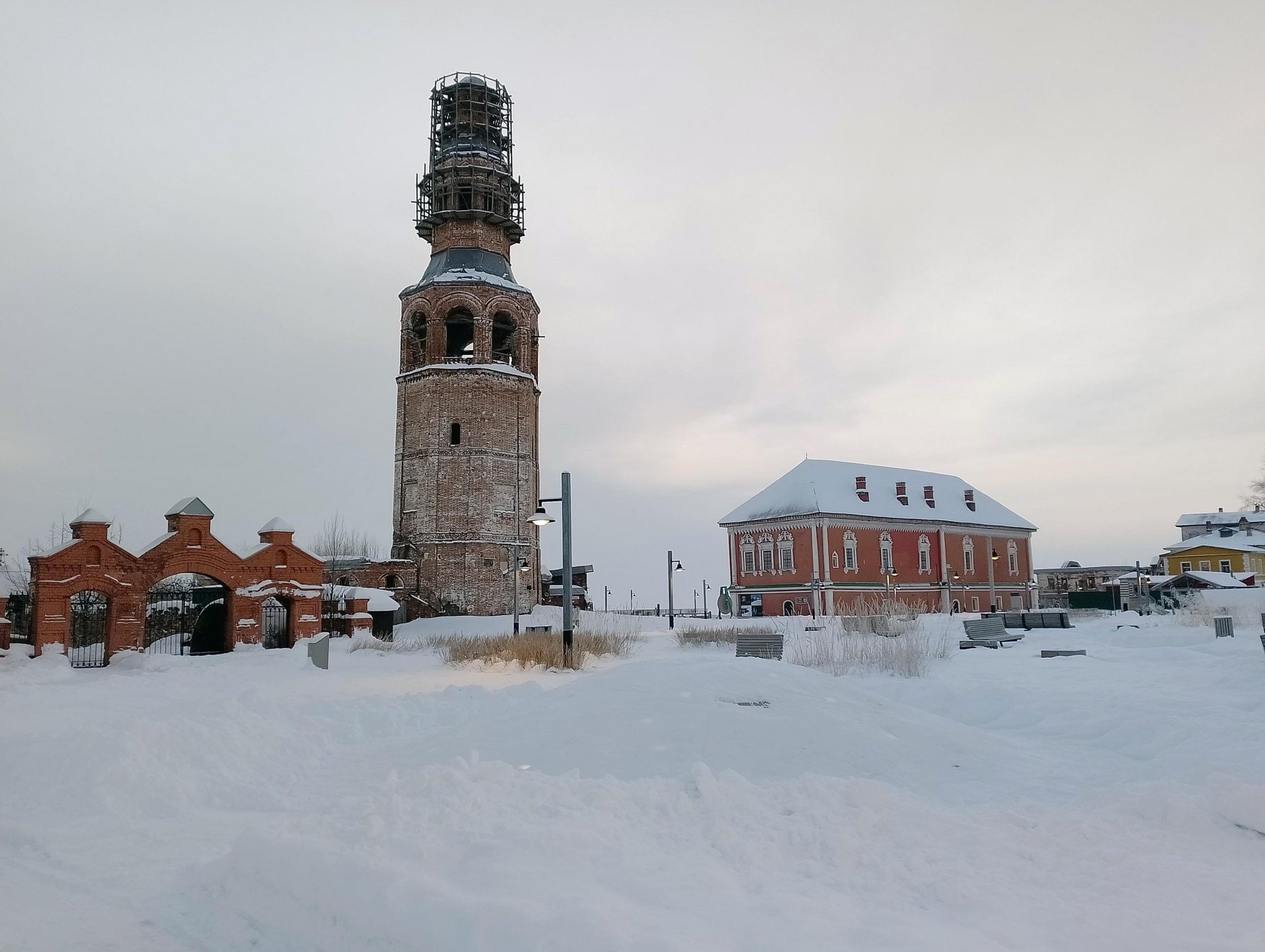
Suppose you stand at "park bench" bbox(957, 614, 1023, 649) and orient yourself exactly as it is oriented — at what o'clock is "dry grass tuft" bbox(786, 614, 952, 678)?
The dry grass tuft is roughly at 2 o'clock from the park bench.

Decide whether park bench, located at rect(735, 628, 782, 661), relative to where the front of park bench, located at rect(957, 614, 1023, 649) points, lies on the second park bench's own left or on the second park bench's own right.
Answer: on the second park bench's own right

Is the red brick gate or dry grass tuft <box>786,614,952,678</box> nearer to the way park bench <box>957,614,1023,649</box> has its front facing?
the dry grass tuft

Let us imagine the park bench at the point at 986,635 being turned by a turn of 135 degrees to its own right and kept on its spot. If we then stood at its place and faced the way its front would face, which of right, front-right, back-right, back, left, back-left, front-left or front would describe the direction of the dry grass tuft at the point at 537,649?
front-left

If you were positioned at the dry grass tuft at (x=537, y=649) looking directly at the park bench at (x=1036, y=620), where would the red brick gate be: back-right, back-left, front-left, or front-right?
back-left

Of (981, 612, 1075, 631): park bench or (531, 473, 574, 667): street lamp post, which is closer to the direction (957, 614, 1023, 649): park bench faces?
the street lamp post

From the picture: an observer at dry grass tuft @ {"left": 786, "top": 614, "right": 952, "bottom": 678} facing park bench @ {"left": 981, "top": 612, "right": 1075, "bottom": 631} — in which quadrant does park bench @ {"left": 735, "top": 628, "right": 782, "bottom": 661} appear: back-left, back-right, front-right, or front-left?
back-left

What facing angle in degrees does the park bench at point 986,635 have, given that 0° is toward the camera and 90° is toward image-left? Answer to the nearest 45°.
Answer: approximately 315°

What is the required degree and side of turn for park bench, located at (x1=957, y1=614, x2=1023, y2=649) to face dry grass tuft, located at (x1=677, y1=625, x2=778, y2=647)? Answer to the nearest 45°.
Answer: approximately 135° to its right

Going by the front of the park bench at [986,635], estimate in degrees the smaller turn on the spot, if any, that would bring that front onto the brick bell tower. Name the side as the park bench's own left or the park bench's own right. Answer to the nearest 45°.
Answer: approximately 135° to the park bench's own right

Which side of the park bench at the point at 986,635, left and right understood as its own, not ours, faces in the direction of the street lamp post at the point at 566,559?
right

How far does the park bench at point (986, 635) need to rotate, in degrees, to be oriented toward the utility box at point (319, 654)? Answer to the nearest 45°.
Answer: approximately 90° to its right

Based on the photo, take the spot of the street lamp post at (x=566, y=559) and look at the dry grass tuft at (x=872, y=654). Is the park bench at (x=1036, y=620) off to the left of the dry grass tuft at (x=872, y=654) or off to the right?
left
